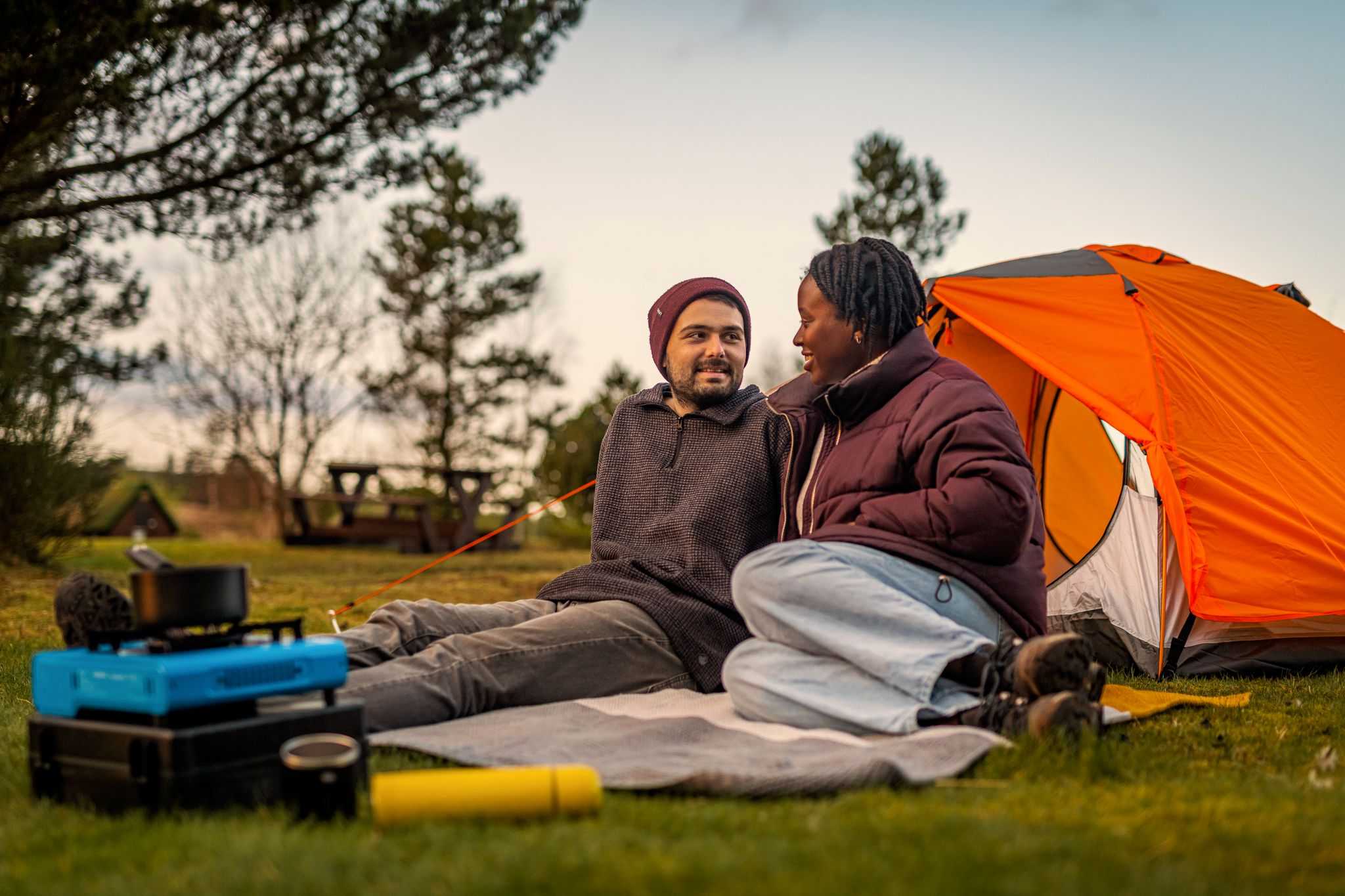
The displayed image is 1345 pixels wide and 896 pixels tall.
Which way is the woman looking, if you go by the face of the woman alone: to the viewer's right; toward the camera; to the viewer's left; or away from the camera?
to the viewer's left

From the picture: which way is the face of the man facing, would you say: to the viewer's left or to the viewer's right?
to the viewer's right

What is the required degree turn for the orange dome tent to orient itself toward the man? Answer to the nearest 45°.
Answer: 0° — it already faces them

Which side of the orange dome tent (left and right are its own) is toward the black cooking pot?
front

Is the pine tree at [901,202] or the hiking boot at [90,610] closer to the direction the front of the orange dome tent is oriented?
the hiking boot

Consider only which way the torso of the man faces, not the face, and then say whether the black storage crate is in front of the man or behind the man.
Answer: in front

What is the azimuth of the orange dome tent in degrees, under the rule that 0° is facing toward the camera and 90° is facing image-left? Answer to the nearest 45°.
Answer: approximately 45°

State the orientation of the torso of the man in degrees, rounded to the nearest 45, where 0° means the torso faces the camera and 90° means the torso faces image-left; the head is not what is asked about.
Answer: approximately 45°

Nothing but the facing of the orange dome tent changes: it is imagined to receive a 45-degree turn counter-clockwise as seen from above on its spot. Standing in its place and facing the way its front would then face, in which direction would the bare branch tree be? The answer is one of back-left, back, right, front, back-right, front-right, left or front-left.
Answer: back-right
